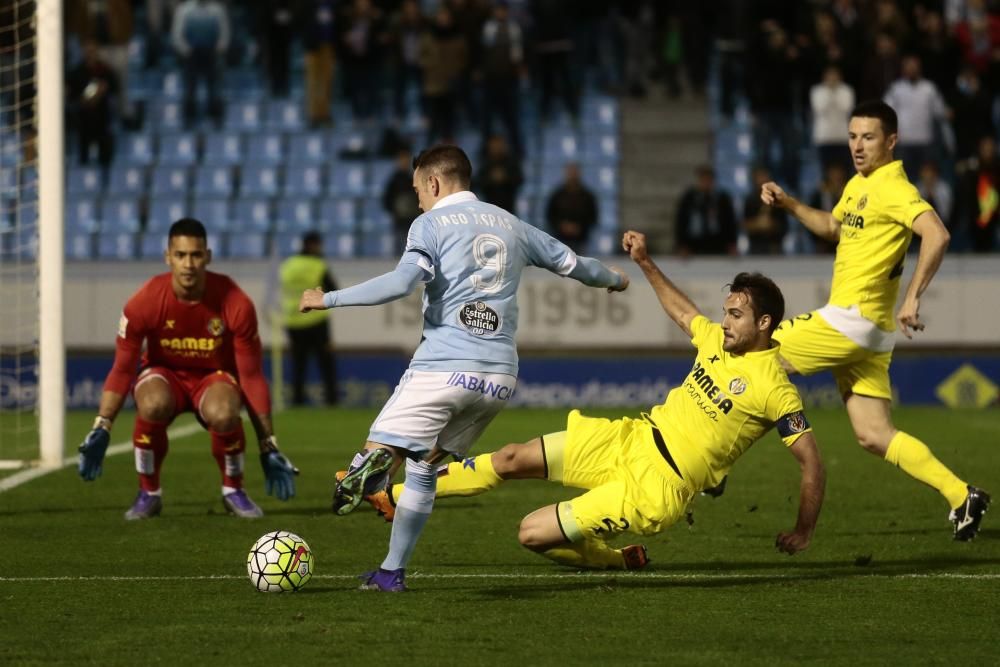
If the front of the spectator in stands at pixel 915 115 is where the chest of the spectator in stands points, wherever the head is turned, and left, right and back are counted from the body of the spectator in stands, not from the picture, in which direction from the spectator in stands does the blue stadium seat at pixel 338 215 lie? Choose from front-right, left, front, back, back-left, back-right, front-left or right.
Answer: right

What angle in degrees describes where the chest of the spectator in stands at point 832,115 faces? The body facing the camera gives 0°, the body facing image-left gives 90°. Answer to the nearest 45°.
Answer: approximately 0°

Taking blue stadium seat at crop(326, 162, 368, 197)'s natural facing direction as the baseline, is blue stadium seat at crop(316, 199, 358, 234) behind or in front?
in front

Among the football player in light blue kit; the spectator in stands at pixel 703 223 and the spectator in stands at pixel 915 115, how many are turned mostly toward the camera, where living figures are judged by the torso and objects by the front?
2

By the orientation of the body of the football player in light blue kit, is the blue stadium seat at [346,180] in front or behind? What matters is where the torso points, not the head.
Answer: in front

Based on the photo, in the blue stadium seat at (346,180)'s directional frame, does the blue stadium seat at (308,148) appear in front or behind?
behind

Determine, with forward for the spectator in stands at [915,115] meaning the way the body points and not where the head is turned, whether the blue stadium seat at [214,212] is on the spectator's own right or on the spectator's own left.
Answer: on the spectator's own right

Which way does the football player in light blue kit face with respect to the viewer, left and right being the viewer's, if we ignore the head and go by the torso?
facing away from the viewer and to the left of the viewer

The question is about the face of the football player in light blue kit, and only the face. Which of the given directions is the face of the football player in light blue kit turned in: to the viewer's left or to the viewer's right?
to the viewer's left

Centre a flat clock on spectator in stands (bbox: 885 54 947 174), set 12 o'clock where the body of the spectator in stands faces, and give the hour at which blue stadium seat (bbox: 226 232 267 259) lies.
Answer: The blue stadium seat is roughly at 3 o'clock from the spectator in stands.

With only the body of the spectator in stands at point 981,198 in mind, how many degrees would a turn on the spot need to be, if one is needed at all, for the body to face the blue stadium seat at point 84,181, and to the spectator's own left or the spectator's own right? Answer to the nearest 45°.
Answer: approximately 90° to the spectator's own right
